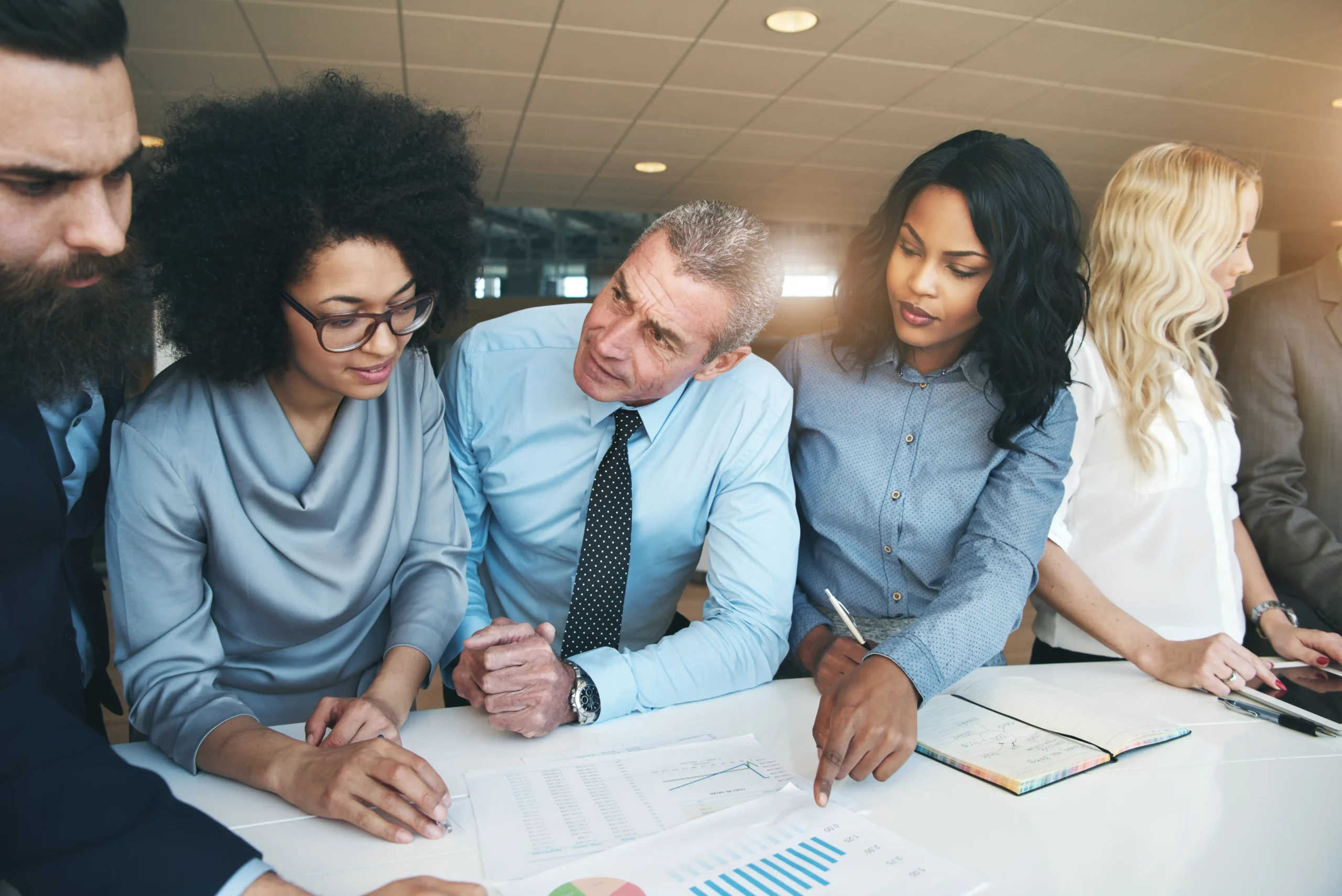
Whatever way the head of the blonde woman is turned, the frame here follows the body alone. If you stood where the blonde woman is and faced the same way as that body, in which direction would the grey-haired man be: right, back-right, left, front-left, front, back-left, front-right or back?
right

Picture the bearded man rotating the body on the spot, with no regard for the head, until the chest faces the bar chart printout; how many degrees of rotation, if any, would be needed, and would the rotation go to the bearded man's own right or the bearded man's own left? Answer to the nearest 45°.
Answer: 0° — they already face it

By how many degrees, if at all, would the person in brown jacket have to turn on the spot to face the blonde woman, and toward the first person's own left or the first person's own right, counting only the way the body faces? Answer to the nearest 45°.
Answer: approximately 45° to the first person's own right

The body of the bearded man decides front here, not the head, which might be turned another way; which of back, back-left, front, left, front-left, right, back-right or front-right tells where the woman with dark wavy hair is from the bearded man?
front-left

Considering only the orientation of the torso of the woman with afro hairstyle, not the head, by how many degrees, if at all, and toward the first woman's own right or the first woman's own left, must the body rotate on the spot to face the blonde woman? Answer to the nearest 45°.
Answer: approximately 45° to the first woman's own left

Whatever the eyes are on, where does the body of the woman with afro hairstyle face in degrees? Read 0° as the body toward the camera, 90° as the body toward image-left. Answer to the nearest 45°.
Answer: approximately 315°

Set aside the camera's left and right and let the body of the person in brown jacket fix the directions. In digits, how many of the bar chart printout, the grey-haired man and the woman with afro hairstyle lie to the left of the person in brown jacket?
0

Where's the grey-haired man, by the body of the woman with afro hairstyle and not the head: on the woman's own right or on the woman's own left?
on the woman's own left

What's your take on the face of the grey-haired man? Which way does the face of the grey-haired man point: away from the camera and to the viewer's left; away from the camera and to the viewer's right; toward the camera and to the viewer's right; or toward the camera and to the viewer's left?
toward the camera and to the viewer's left

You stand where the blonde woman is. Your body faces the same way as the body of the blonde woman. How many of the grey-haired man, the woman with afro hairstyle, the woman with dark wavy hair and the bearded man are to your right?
4

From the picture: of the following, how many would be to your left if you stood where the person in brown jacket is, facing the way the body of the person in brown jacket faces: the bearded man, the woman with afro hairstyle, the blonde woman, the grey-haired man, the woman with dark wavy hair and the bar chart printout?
0

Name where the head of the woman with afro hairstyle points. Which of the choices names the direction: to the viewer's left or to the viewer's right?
to the viewer's right

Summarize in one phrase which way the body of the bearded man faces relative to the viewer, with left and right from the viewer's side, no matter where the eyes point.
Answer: facing the viewer and to the right of the viewer

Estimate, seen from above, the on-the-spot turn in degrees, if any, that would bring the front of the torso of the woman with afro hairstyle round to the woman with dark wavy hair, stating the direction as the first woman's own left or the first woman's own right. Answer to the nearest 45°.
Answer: approximately 45° to the first woman's own left

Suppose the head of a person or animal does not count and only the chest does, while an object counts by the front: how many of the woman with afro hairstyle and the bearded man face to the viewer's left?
0

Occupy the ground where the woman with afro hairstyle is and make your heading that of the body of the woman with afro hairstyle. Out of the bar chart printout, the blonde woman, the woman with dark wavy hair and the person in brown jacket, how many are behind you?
0
